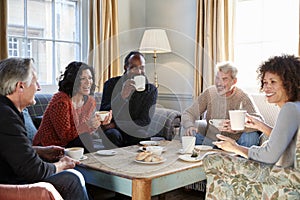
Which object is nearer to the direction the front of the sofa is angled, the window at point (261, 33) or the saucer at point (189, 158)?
the saucer

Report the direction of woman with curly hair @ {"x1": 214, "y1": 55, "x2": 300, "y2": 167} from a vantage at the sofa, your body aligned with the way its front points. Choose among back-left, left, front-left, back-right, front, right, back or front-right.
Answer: front

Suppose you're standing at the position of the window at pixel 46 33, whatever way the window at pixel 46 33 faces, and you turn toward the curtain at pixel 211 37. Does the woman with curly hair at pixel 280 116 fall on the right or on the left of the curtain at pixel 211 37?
right

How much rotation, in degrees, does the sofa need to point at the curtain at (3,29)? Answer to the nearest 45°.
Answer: approximately 90° to its right

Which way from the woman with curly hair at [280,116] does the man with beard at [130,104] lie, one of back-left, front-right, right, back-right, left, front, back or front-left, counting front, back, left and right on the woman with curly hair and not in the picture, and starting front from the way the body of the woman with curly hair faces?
front-right

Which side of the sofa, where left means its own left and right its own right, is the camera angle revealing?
front

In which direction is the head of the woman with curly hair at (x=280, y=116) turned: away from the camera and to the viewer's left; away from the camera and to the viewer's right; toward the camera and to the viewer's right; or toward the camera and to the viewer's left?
toward the camera and to the viewer's left

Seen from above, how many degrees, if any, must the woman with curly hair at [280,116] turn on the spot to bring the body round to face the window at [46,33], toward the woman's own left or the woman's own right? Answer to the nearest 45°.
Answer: approximately 45° to the woman's own right

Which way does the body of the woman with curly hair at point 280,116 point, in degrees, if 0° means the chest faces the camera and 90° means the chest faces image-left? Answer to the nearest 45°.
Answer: approximately 90°

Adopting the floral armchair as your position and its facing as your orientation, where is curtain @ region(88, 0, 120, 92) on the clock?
The curtain is roughly at 2 o'clock from the floral armchair.

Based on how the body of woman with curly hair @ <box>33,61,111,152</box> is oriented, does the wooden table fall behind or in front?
in front

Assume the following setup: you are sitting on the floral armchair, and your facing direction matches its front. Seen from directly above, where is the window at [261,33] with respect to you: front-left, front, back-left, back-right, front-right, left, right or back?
right

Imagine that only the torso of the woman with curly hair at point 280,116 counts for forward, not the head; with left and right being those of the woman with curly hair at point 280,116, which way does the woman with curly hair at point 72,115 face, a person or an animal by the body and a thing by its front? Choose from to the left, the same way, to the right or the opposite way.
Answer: the opposite way

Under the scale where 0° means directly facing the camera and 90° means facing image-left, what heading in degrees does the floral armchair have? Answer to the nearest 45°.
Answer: approximately 90°

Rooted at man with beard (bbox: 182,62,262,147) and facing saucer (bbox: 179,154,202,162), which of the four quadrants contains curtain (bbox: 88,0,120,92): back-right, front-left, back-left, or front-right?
back-right

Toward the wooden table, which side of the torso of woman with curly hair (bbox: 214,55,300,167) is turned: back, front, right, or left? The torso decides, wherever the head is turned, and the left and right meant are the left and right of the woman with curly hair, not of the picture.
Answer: front

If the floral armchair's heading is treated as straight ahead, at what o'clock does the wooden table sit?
The wooden table is roughly at 1 o'clock from the floral armchair.

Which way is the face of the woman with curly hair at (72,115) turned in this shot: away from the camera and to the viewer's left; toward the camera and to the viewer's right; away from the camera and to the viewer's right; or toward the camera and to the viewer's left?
toward the camera and to the viewer's right
